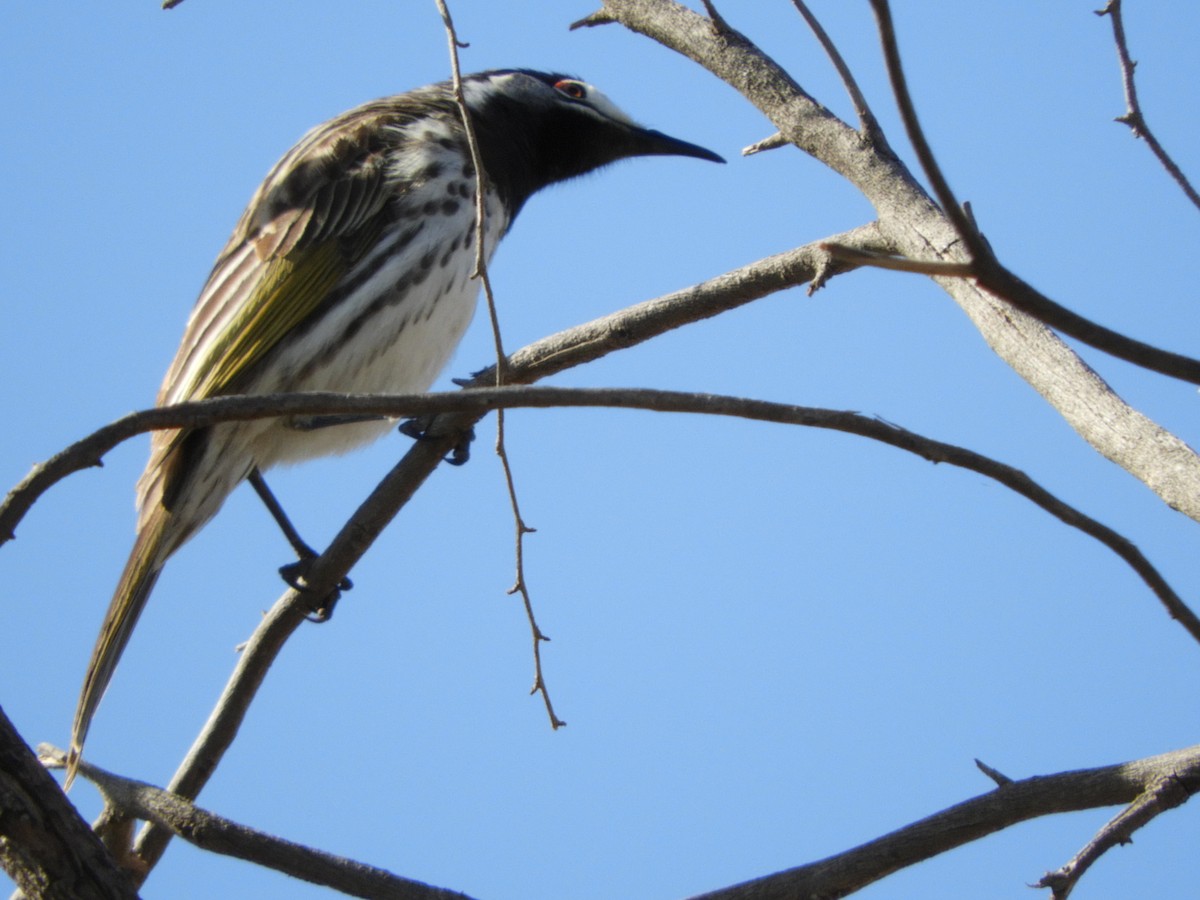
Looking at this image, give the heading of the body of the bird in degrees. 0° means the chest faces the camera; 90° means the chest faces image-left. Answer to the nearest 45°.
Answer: approximately 270°

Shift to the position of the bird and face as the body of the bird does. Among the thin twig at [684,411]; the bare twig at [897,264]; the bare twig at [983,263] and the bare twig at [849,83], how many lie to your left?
0

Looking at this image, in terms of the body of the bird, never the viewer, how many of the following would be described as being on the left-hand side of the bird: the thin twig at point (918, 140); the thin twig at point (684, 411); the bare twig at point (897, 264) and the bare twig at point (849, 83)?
0

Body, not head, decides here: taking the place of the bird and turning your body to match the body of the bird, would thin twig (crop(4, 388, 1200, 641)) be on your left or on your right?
on your right
